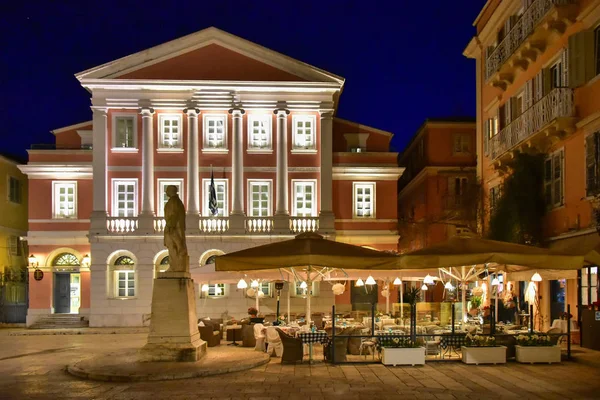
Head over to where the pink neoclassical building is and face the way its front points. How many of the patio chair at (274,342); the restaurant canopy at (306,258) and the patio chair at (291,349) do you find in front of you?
3

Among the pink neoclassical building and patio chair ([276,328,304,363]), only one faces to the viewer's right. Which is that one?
the patio chair

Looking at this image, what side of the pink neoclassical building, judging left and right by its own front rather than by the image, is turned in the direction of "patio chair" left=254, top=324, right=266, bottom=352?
front

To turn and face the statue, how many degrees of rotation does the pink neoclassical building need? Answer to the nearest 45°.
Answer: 0° — it already faces it

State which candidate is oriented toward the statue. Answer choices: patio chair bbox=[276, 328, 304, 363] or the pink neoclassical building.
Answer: the pink neoclassical building

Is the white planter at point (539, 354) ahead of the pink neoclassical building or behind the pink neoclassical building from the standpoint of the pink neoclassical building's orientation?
ahead

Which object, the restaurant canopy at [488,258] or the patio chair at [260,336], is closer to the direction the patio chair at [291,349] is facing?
the restaurant canopy

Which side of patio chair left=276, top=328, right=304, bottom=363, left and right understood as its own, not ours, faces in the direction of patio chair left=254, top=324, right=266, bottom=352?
left

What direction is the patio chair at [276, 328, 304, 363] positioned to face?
to the viewer's right

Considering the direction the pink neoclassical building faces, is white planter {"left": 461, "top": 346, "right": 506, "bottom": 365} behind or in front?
in front
